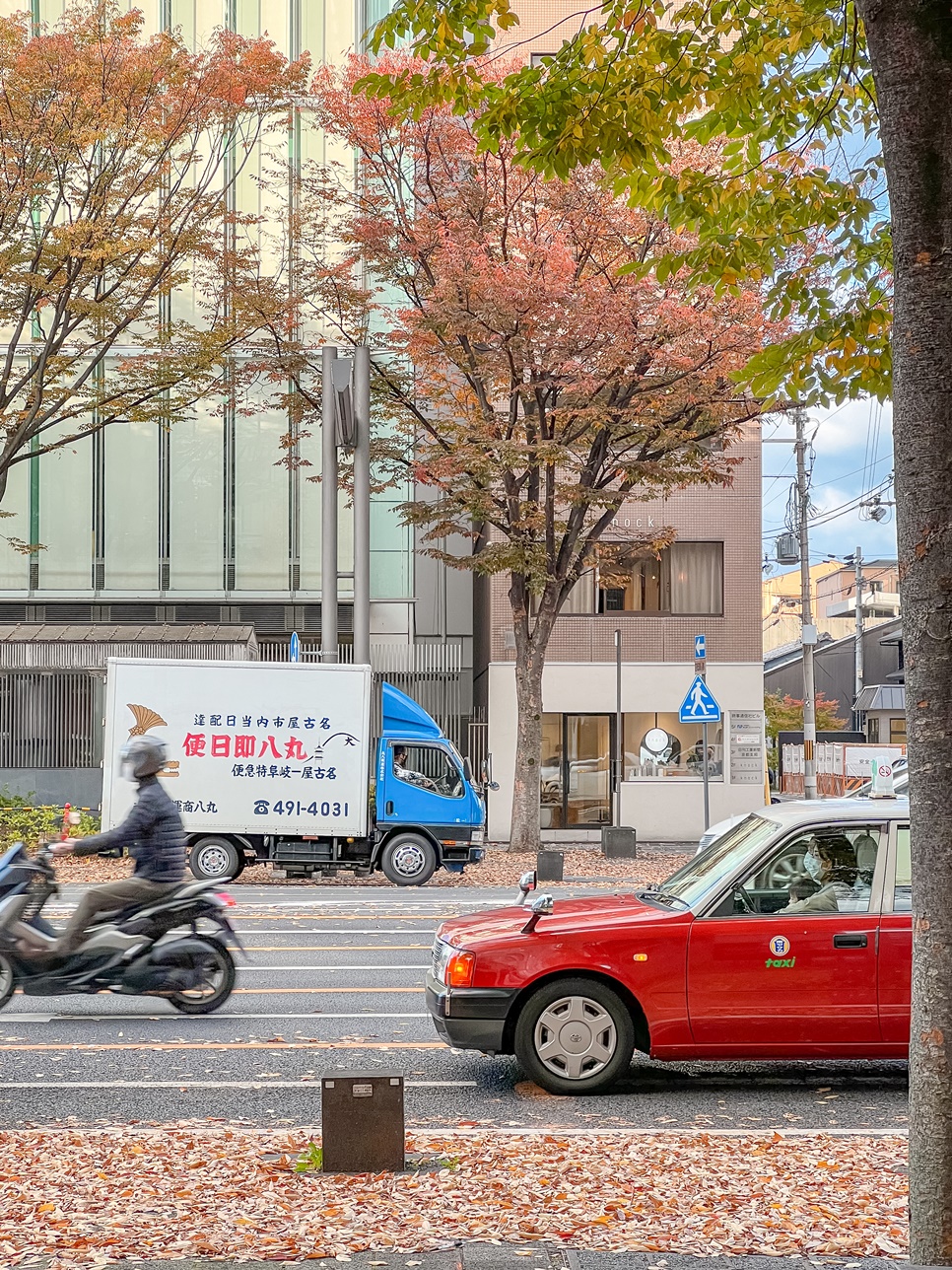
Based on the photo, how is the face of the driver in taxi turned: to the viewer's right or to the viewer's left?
to the viewer's left

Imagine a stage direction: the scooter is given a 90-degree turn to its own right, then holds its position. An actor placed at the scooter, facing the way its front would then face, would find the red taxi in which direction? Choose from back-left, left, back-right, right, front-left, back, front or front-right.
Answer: back-right

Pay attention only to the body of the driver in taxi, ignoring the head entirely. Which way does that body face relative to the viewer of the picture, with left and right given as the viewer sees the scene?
facing to the left of the viewer

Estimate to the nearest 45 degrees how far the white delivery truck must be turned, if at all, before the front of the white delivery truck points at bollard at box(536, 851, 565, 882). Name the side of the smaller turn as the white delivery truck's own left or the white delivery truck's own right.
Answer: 0° — it already faces it

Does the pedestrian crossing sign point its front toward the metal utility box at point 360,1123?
yes

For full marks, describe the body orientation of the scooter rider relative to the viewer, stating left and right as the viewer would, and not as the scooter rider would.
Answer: facing to the left of the viewer

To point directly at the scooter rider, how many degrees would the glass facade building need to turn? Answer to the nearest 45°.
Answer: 0° — it already faces them

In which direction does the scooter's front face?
to the viewer's left

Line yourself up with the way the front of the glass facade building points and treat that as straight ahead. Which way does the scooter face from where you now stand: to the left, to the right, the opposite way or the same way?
to the right

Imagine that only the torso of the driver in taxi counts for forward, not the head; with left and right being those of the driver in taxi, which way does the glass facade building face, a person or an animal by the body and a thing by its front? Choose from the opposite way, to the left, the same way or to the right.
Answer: to the left

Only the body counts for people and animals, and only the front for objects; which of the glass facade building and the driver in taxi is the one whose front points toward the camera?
the glass facade building

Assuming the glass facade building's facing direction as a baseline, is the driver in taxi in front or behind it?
in front

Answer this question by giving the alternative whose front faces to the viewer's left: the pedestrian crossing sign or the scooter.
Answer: the scooter

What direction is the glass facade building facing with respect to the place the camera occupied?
facing the viewer

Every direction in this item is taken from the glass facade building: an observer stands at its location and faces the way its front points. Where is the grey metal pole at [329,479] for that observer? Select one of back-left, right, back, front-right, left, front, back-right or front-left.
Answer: front
